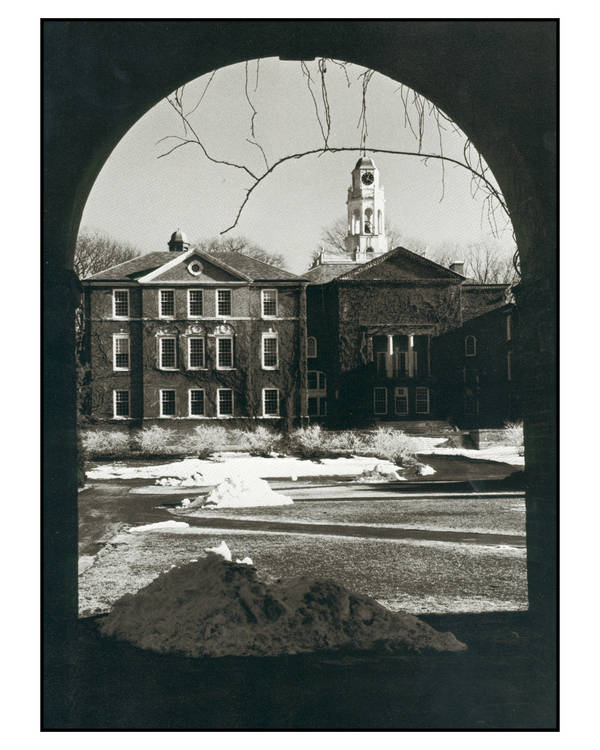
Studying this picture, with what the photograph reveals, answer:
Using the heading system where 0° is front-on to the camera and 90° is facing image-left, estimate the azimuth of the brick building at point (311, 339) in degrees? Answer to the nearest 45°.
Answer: approximately 0°

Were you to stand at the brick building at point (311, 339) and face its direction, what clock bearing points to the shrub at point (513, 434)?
The shrub is roughly at 9 o'clock from the brick building.

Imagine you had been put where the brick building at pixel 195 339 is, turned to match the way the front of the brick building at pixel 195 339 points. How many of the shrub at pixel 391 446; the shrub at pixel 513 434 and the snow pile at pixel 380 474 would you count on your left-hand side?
3

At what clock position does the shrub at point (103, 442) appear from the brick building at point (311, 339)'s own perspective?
The shrub is roughly at 3 o'clock from the brick building.

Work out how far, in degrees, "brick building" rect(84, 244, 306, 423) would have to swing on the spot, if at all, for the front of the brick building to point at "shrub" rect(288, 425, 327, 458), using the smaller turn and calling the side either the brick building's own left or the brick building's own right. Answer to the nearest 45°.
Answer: approximately 90° to the brick building's own left

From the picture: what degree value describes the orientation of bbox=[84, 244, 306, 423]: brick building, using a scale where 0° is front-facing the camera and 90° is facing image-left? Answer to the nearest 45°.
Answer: approximately 0°

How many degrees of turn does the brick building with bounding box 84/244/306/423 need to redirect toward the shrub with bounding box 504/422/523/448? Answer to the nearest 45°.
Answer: approximately 90° to its left
